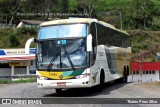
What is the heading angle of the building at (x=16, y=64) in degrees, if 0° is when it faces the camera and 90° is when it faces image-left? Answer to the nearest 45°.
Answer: approximately 0°
